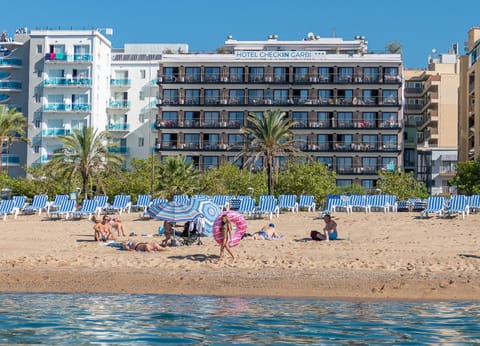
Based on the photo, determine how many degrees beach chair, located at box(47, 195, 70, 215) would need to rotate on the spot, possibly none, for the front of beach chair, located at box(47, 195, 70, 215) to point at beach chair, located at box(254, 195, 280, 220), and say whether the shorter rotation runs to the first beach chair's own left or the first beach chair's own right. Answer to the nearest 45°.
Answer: approximately 90° to the first beach chair's own left

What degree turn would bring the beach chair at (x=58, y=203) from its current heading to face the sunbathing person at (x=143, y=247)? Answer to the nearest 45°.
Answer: approximately 45° to its left

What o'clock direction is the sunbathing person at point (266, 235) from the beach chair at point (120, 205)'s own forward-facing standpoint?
The sunbathing person is roughly at 10 o'clock from the beach chair.

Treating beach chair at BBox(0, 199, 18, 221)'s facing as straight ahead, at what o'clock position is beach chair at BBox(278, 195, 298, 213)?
beach chair at BBox(278, 195, 298, 213) is roughly at 8 o'clock from beach chair at BBox(0, 199, 18, 221).

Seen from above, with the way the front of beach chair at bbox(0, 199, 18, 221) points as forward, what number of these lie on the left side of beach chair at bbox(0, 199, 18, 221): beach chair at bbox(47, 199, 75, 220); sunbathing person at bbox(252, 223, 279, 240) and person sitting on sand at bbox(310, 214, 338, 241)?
3

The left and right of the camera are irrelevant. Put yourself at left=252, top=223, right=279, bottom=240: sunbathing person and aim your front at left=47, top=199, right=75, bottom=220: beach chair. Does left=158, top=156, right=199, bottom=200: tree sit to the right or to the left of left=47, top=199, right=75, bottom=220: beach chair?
right

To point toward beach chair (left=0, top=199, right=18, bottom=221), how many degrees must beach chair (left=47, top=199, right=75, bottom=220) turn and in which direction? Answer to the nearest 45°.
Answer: approximately 90° to its right
